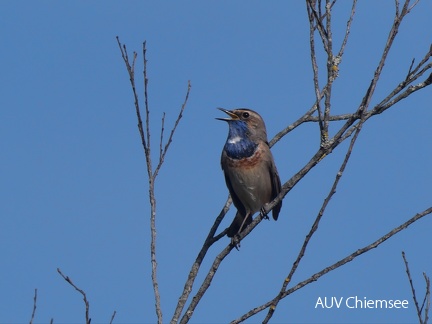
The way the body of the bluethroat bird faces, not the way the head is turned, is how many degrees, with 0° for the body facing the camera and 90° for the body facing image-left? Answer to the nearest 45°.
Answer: approximately 45°

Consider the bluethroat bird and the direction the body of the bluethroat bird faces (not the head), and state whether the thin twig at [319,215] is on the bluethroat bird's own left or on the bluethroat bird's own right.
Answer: on the bluethroat bird's own left
